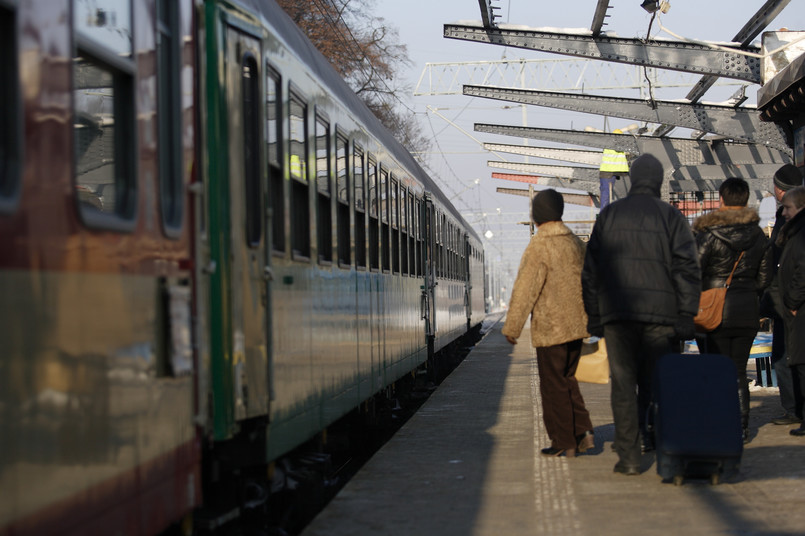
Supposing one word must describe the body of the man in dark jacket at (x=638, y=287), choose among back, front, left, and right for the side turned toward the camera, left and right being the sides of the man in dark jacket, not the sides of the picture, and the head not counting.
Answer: back

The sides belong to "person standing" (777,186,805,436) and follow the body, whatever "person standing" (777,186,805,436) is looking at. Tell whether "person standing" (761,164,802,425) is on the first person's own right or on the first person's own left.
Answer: on the first person's own right

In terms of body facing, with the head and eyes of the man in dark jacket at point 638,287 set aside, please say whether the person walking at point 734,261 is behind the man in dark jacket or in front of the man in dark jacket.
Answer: in front

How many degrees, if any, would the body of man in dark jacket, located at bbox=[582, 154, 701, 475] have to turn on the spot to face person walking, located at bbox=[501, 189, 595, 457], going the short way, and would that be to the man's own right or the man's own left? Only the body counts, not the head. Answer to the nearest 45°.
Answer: approximately 45° to the man's own left

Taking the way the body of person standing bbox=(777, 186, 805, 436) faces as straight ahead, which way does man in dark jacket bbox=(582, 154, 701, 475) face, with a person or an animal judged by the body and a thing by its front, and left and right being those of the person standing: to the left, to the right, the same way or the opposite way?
to the right

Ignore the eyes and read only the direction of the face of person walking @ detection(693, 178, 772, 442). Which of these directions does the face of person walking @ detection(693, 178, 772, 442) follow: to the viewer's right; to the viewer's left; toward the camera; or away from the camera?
away from the camera

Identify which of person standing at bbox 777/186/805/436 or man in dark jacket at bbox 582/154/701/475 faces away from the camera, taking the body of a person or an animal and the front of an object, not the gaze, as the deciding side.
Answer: the man in dark jacket

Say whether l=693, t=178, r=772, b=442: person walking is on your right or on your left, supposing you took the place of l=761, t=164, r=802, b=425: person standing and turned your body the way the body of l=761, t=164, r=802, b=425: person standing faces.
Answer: on your left

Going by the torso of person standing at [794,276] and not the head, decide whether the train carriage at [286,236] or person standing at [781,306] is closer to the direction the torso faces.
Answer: the train carriage

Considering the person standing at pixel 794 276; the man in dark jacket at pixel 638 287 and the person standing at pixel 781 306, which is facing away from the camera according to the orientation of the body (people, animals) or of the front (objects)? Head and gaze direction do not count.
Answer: the man in dark jacket

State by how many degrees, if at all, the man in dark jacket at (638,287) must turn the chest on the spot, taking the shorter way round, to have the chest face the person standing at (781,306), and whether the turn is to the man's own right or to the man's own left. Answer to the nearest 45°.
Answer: approximately 45° to the man's own right
